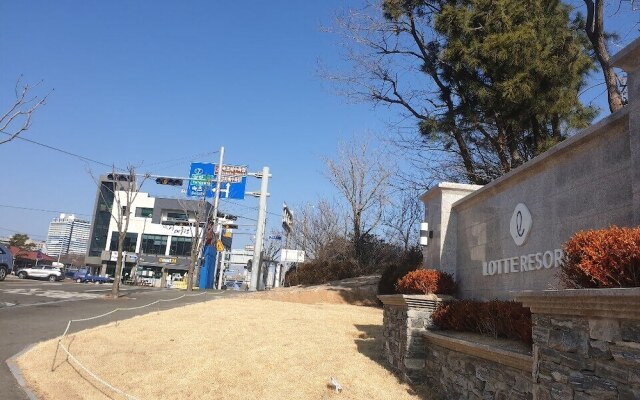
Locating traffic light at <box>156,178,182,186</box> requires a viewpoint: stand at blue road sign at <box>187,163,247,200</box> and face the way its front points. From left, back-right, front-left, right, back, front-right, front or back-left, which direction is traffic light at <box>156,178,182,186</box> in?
right

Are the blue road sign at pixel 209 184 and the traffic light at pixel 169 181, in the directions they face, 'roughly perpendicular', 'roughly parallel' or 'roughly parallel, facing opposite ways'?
roughly parallel

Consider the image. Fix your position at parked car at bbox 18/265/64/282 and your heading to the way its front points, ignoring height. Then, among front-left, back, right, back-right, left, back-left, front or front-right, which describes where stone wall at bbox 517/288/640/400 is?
left

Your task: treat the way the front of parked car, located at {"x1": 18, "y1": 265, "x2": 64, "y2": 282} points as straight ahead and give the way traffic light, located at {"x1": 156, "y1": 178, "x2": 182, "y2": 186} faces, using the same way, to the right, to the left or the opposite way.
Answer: to the left

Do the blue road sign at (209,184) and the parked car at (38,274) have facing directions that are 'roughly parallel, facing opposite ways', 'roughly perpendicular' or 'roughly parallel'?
roughly perpendicular

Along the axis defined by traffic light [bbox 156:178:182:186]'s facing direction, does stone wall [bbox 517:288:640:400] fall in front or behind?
in front

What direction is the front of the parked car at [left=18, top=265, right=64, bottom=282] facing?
to the viewer's left

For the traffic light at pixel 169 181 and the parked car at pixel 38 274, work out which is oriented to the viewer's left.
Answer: the parked car

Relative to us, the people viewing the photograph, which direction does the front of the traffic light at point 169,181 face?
facing the viewer

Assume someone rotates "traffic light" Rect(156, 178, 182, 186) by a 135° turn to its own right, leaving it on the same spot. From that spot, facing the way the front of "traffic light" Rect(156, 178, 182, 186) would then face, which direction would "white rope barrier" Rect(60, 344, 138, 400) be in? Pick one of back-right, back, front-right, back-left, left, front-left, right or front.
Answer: back-left

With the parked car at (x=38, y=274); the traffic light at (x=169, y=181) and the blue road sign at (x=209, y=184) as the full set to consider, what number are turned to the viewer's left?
1

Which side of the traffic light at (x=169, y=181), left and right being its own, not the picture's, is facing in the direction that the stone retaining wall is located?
front

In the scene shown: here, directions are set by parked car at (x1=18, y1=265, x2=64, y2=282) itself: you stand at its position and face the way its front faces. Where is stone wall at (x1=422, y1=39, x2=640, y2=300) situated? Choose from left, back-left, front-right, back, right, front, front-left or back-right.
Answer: left

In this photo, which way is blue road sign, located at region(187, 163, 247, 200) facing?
toward the camera

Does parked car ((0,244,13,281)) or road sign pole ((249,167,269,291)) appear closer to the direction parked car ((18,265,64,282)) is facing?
the parked car

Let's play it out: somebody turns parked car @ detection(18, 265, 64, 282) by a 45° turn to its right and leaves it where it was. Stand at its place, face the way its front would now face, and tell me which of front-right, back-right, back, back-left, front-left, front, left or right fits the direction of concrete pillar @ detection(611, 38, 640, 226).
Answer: back-left

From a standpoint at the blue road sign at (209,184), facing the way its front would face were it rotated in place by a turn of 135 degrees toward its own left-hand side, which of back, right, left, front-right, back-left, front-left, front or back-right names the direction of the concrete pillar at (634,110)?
back-right
